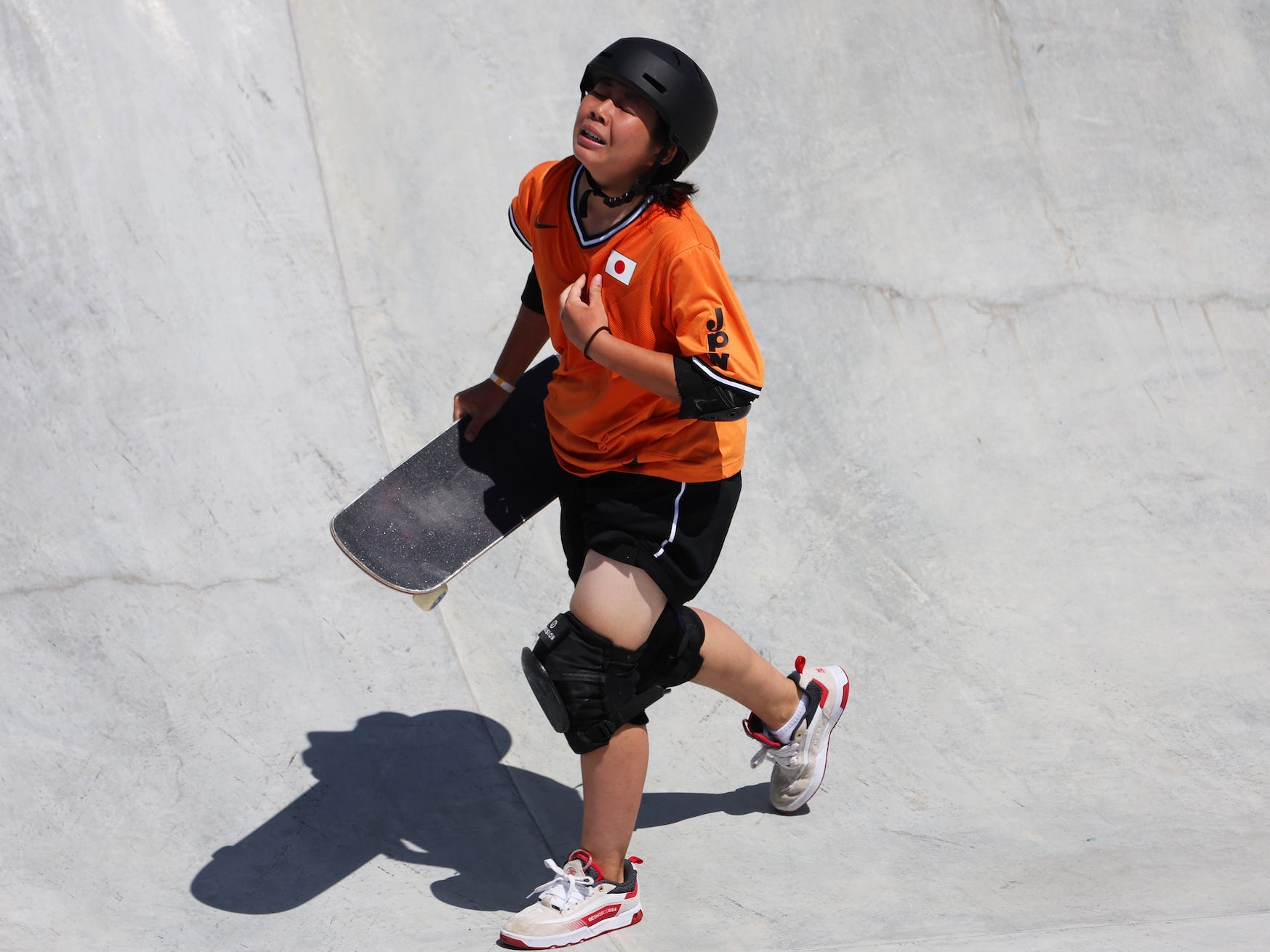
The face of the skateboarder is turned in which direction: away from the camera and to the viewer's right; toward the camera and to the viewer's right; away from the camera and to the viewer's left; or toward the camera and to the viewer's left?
toward the camera and to the viewer's left

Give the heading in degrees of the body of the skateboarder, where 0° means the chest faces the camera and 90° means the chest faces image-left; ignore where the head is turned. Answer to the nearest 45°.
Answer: approximately 45°
